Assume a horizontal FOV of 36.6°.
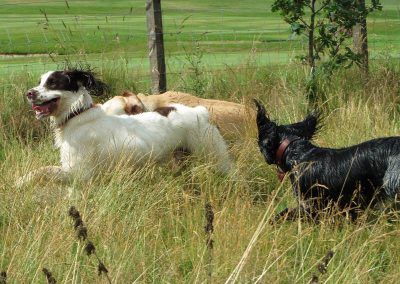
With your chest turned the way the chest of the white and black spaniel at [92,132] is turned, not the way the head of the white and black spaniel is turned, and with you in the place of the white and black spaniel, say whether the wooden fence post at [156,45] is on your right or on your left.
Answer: on your right

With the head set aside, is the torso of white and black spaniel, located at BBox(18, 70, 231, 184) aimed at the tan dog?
no

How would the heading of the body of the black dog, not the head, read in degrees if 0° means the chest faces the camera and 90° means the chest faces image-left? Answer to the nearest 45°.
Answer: approximately 90°

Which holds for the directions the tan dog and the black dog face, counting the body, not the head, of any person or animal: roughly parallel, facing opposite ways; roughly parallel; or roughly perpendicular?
roughly parallel

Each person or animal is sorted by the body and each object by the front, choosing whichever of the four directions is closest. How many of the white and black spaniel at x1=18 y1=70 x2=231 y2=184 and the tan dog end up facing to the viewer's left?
2

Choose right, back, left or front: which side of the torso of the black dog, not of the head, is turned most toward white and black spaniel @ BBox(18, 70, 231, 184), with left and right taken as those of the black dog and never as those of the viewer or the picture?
front

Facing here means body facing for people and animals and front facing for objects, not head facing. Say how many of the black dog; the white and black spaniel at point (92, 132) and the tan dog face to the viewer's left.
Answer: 3

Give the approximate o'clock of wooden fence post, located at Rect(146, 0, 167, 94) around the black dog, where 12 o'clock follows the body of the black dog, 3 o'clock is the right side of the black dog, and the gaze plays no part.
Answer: The wooden fence post is roughly at 2 o'clock from the black dog.

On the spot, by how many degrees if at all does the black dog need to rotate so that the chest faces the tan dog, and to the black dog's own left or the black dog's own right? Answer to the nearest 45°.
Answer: approximately 45° to the black dog's own right

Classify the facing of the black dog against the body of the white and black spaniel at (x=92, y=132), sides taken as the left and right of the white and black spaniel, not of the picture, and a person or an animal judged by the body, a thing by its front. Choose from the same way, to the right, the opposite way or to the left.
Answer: the same way

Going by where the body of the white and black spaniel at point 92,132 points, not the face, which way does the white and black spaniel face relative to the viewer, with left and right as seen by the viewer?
facing to the left of the viewer

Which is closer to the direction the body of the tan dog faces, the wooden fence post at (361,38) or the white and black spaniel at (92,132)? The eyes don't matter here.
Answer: the white and black spaniel

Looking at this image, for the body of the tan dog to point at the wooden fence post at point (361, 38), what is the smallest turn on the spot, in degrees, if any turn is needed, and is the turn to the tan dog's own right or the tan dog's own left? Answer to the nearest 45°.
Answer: approximately 135° to the tan dog's own right

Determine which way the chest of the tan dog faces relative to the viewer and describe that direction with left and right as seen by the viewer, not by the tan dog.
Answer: facing to the left of the viewer

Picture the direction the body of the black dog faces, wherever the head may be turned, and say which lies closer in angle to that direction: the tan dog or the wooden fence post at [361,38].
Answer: the tan dog

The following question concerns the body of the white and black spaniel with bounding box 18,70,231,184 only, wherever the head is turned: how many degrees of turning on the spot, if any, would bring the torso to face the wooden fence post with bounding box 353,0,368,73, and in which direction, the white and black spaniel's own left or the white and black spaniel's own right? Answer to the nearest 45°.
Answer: approximately 135° to the white and black spaniel's own right
